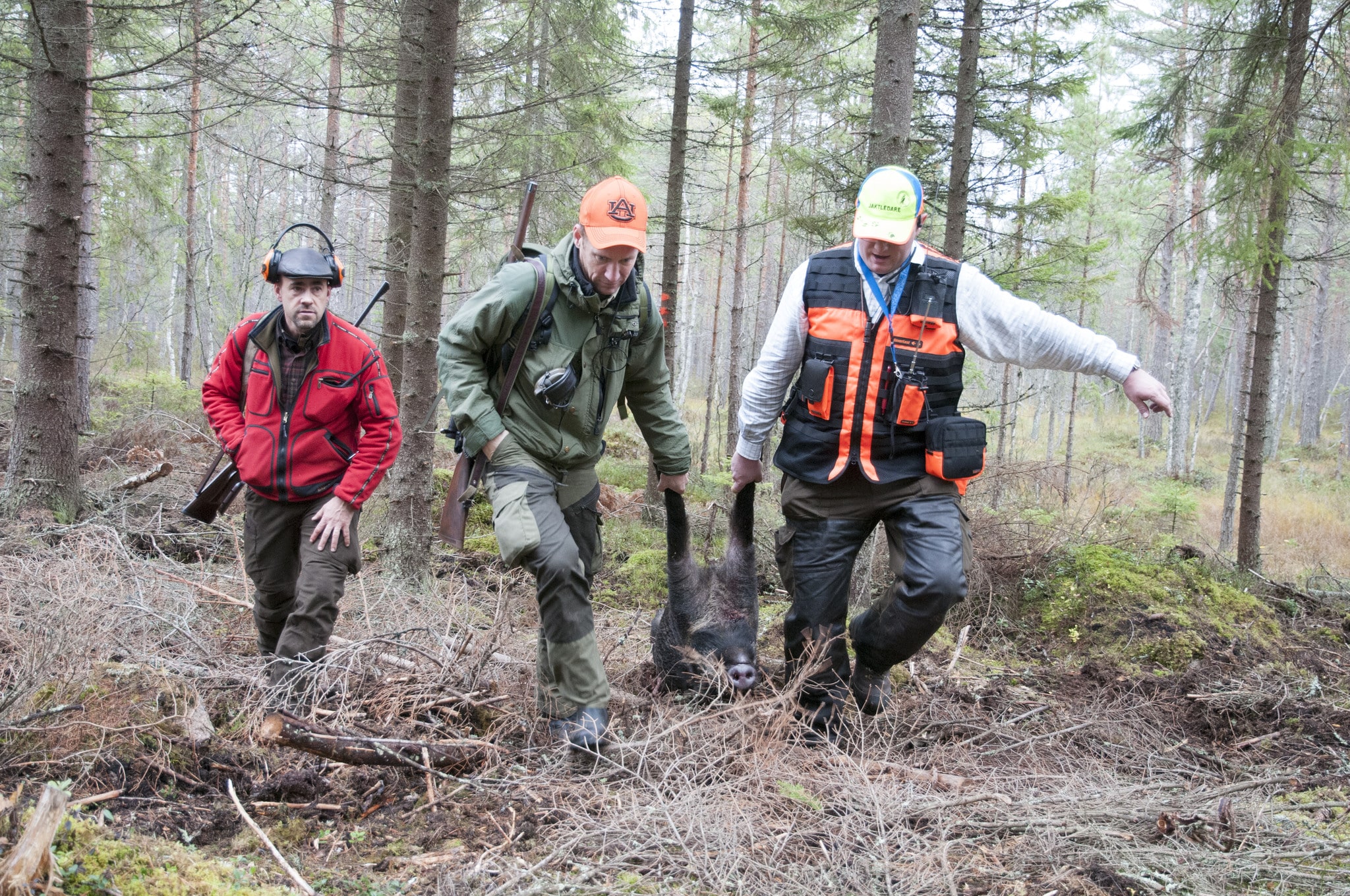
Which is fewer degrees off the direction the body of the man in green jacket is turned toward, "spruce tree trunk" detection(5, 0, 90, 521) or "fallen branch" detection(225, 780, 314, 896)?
the fallen branch

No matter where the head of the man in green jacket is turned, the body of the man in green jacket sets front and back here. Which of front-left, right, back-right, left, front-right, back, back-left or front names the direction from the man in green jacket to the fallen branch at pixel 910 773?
front-left

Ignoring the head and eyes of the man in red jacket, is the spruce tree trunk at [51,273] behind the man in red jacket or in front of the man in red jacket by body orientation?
behind

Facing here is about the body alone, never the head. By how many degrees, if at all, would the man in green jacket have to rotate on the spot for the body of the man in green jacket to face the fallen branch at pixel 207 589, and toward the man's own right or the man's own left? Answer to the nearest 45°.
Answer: approximately 180°

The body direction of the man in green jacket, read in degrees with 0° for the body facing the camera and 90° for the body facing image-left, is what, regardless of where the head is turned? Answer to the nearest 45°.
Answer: approximately 315°

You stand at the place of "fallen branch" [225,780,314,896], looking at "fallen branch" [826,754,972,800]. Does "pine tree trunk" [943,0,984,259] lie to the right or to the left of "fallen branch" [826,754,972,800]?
left
